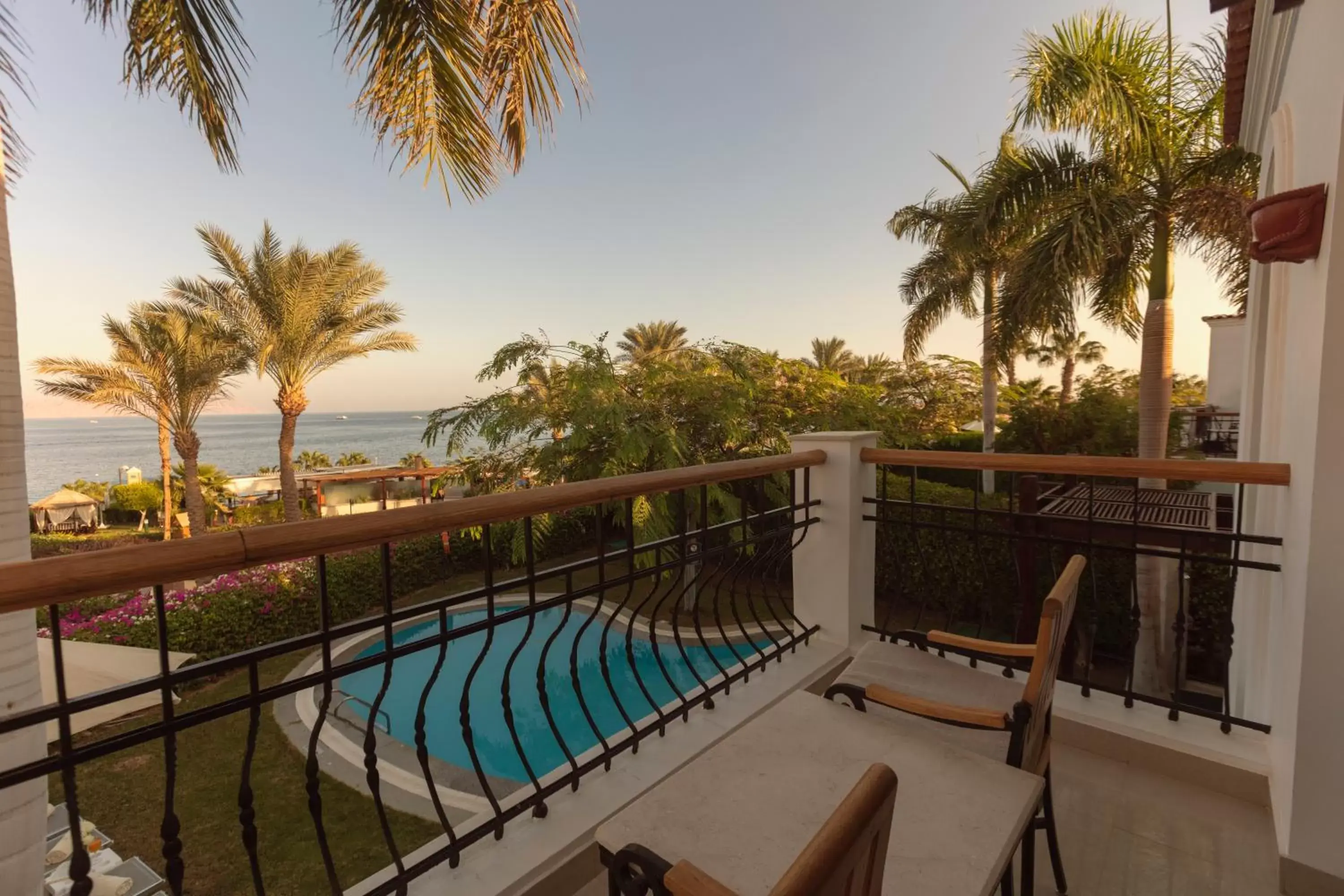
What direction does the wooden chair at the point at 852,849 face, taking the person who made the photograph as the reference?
facing away from the viewer and to the left of the viewer

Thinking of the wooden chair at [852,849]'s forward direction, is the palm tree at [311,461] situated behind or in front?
in front

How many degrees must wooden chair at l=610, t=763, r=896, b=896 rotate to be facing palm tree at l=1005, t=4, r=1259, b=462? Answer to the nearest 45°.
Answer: approximately 90° to its right

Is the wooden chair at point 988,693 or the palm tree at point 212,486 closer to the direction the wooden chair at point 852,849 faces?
the palm tree

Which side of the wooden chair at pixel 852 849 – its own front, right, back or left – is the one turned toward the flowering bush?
front

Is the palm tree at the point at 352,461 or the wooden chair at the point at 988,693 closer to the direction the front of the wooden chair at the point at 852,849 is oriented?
the palm tree

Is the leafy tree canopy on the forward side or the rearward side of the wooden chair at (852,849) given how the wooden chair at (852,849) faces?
on the forward side

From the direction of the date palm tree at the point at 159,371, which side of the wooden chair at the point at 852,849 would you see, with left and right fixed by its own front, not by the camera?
front

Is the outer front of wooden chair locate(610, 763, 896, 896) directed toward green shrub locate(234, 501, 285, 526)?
yes
